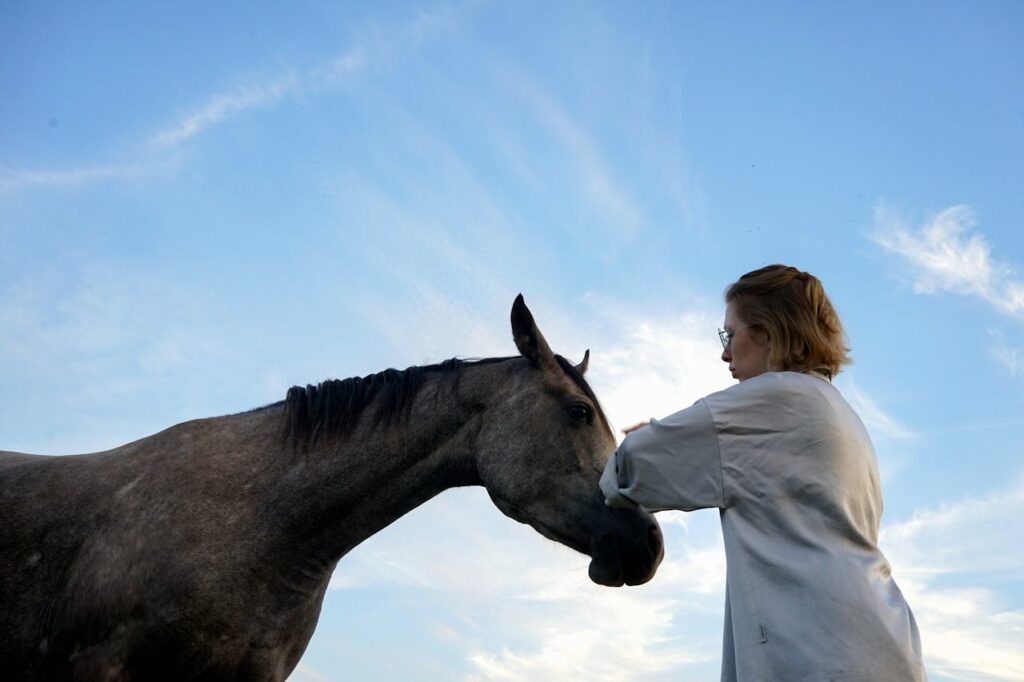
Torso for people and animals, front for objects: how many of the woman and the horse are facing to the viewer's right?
1

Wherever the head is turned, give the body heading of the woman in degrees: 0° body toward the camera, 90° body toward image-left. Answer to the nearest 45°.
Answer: approximately 135°

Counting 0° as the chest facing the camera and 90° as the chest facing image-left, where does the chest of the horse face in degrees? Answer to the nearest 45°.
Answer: approximately 270°

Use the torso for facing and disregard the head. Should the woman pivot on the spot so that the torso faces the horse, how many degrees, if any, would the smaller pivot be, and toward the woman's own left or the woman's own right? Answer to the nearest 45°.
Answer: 0° — they already face it

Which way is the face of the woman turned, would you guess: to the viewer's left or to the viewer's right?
to the viewer's left

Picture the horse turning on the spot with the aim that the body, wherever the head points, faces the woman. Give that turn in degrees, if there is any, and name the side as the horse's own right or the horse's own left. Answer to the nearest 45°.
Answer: approximately 45° to the horse's own right
